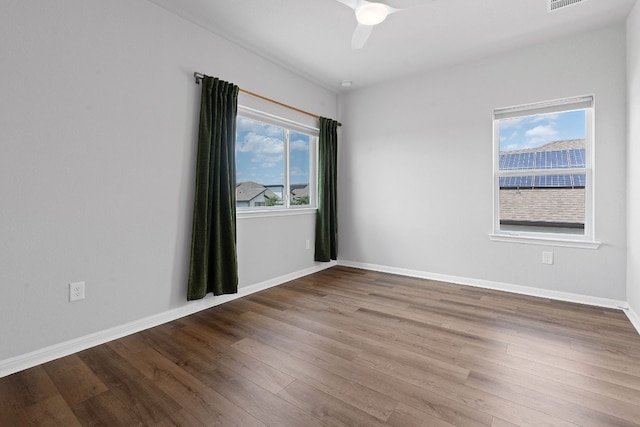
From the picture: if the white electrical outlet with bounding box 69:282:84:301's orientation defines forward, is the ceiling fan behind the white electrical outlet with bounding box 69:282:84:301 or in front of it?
in front

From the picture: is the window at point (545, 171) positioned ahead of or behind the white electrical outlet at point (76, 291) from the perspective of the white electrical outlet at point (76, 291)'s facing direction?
ahead

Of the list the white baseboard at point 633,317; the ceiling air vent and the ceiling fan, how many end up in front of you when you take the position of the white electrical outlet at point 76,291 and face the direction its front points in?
3

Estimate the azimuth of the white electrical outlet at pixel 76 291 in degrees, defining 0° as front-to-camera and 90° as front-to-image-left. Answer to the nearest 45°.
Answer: approximately 315°

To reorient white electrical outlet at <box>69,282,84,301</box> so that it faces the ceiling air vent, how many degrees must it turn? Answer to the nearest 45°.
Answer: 0° — it already faces it

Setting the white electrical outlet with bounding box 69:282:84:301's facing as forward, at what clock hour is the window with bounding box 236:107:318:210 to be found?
The window is roughly at 10 o'clock from the white electrical outlet.

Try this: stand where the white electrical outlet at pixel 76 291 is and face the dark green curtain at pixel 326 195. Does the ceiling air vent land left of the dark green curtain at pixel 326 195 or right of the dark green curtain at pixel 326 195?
right

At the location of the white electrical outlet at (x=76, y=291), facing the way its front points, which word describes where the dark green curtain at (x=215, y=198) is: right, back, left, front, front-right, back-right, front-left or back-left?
front-left

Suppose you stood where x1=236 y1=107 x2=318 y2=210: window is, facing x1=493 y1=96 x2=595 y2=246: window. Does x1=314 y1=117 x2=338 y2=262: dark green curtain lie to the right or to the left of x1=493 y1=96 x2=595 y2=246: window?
left
